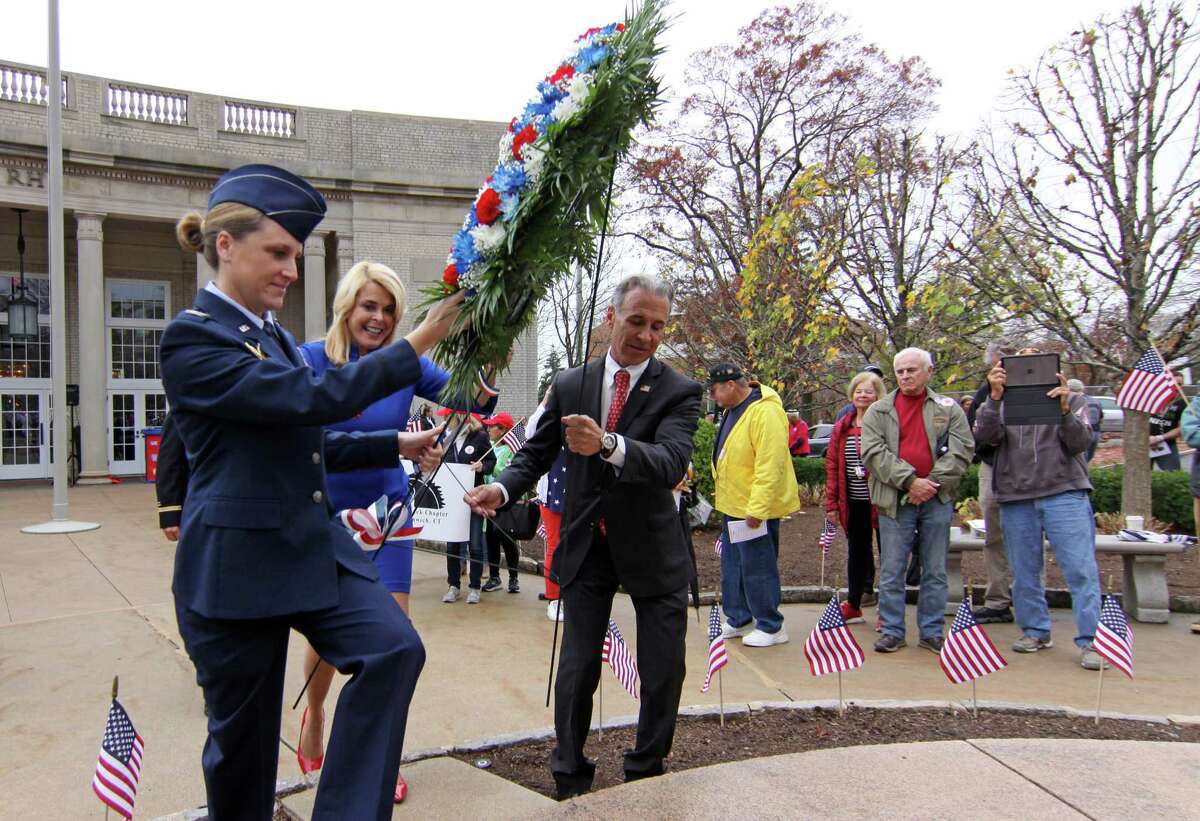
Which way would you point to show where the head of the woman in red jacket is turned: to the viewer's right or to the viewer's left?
to the viewer's left

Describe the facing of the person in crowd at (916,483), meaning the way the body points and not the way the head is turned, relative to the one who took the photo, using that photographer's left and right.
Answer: facing the viewer

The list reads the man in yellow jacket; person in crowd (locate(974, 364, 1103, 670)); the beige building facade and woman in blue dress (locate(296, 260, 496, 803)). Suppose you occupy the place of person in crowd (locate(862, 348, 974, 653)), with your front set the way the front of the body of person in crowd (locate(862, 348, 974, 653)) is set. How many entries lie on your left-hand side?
1

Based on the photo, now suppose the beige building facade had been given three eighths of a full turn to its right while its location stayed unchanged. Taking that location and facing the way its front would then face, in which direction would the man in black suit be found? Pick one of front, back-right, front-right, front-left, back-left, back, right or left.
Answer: back-left

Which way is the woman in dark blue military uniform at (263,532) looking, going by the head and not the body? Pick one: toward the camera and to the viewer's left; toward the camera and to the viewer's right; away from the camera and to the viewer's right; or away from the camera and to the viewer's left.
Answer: toward the camera and to the viewer's right

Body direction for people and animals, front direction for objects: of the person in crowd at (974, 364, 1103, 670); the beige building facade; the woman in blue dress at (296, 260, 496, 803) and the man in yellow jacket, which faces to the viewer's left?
the man in yellow jacket

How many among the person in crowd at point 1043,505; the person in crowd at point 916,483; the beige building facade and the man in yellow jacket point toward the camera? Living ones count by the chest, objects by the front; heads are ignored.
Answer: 3

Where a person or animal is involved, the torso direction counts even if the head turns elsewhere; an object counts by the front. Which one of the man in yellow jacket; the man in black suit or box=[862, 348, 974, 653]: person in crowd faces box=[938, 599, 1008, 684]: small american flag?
the person in crowd

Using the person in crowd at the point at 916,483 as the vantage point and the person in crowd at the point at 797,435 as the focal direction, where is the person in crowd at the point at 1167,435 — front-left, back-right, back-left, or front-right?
front-right

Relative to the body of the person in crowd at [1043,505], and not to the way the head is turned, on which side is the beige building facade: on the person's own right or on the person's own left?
on the person's own right

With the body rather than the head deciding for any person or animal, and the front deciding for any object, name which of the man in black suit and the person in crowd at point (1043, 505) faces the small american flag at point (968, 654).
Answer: the person in crowd

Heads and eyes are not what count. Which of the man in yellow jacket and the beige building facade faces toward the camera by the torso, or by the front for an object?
the beige building facade

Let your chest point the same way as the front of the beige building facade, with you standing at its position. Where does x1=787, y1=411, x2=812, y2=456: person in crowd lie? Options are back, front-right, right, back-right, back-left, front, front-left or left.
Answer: front-left

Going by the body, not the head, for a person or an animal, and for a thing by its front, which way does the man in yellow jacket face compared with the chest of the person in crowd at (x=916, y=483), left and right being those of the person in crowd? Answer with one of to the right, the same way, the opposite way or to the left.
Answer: to the right

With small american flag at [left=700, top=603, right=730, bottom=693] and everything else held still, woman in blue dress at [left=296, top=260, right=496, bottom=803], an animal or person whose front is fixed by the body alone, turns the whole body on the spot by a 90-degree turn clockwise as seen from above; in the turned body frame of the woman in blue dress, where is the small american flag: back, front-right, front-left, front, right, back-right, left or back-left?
back-left

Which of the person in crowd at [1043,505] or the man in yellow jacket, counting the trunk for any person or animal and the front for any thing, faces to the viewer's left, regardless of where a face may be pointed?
the man in yellow jacket

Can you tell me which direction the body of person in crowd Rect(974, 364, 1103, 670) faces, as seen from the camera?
toward the camera
